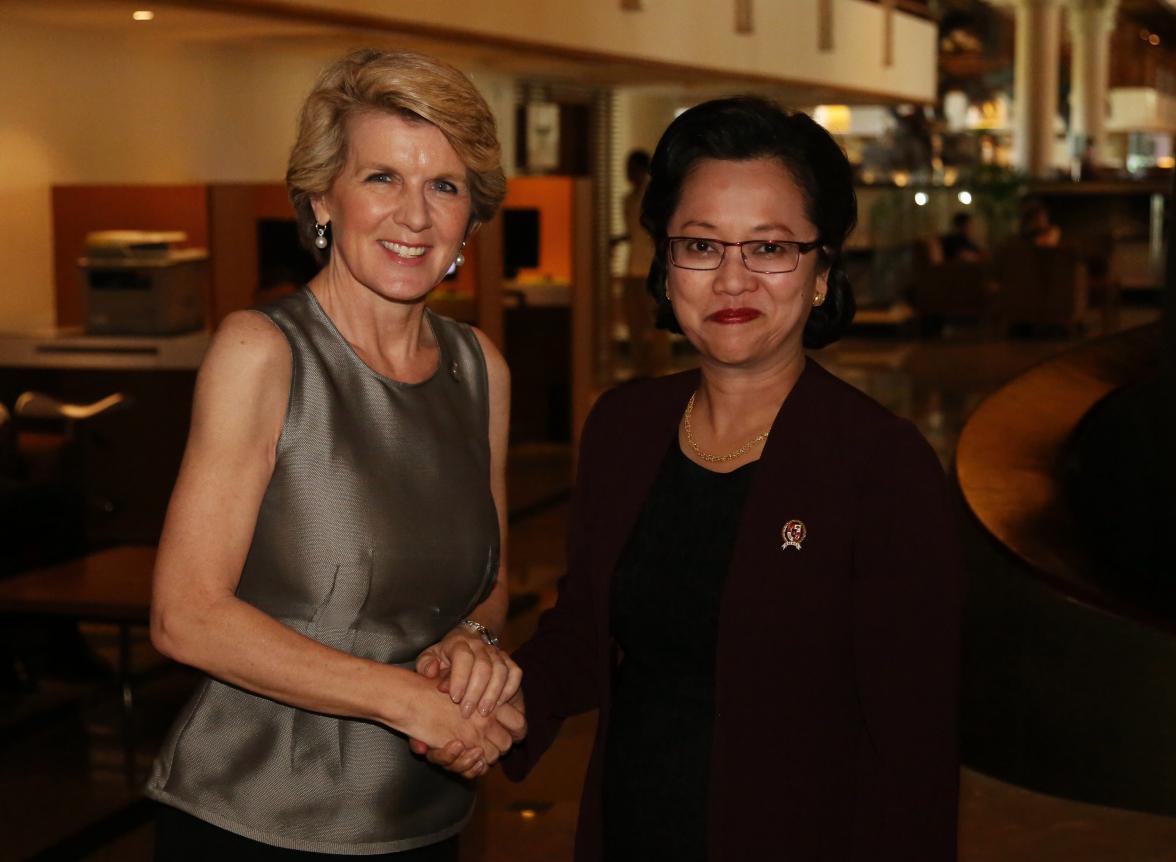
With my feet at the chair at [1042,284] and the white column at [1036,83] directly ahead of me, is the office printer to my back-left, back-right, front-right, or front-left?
back-left

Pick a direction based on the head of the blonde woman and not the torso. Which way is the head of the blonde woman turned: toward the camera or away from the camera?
toward the camera

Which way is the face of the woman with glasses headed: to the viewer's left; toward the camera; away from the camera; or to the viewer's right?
toward the camera

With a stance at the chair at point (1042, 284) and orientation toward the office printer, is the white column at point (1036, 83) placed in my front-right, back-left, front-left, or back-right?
back-right

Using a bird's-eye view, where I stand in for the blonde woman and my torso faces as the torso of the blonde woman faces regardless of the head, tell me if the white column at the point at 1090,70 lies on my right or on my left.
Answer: on my left

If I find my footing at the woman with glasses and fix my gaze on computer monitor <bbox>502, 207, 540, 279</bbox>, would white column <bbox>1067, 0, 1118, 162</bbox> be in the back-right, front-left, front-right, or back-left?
front-right

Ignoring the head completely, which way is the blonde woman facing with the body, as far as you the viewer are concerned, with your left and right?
facing the viewer and to the right of the viewer

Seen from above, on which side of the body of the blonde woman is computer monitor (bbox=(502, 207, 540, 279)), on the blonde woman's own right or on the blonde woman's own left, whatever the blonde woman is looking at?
on the blonde woman's own left
